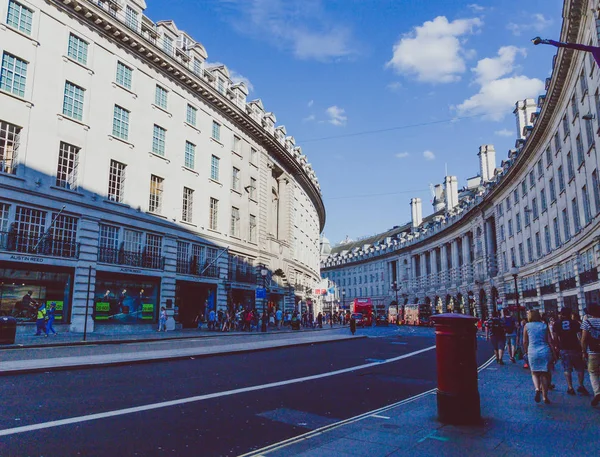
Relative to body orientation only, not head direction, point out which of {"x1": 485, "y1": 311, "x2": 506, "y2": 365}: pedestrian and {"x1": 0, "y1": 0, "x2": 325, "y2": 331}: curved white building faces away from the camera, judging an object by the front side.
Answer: the pedestrian

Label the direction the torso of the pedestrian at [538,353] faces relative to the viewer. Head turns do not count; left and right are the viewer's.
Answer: facing away from the viewer

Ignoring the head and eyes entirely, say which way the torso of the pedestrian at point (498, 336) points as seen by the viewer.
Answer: away from the camera

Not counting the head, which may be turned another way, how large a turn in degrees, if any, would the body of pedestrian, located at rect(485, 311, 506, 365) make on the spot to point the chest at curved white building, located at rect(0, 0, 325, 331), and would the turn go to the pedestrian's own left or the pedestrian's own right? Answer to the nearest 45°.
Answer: approximately 90° to the pedestrian's own left

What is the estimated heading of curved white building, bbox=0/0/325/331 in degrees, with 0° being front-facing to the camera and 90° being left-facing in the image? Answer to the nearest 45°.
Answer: approximately 315°

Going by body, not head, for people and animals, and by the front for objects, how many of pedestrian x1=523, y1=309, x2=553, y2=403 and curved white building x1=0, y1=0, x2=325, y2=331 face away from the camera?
1

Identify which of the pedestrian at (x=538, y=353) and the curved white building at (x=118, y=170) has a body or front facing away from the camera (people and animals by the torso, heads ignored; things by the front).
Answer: the pedestrian

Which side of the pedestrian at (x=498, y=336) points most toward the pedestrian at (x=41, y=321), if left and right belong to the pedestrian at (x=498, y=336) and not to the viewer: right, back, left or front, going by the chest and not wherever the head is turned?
left

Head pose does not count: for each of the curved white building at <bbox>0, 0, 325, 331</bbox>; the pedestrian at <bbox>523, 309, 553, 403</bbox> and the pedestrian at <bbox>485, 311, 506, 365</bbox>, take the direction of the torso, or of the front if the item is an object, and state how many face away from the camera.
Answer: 2

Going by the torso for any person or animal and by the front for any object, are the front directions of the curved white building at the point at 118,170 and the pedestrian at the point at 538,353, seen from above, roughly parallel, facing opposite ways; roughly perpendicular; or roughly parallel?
roughly perpendicular
